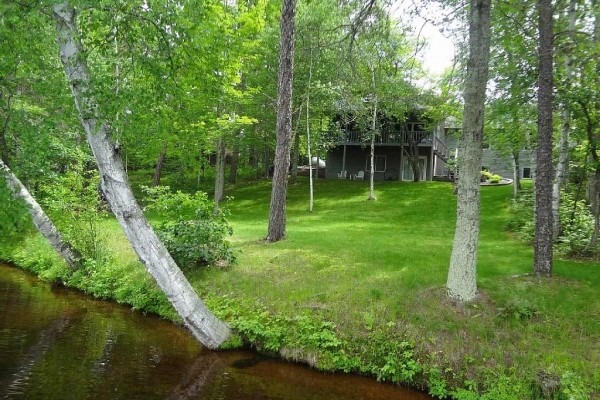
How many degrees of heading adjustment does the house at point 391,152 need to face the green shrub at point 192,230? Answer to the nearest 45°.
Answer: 0° — it already faces it

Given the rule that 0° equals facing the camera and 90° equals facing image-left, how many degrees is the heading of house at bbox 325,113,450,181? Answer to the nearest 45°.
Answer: approximately 0°

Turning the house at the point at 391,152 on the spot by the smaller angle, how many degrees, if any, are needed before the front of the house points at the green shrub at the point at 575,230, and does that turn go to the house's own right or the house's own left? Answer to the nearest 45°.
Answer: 0° — it already faces it

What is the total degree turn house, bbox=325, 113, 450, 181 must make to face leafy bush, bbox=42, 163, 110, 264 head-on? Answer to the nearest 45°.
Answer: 0° — it already faces it
